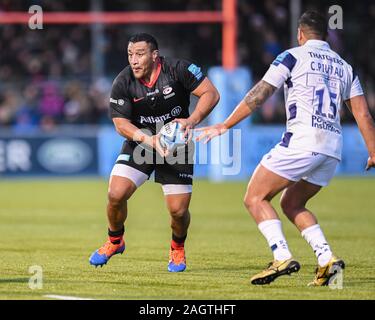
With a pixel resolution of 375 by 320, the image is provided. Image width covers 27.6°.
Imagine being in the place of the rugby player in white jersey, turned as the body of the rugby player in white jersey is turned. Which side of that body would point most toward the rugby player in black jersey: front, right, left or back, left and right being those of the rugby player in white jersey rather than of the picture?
front

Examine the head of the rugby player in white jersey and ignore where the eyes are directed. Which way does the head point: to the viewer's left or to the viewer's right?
to the viewer's left

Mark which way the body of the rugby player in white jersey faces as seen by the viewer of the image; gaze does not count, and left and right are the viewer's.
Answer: facing away from the viewer and to the left of the viewer
